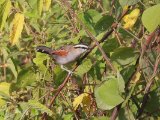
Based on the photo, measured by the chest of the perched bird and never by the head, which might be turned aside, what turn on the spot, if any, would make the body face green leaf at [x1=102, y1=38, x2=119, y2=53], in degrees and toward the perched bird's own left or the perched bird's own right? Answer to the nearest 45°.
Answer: approximately 45° to the perched bird's own right

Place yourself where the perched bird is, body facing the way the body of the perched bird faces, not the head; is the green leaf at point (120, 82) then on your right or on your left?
on your right

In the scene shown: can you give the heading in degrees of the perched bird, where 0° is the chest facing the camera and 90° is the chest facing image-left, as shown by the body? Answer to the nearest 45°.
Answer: approximately 270°

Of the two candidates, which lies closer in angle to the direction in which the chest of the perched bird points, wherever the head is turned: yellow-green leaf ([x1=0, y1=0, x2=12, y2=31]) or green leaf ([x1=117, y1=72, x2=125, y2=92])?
the green leaf

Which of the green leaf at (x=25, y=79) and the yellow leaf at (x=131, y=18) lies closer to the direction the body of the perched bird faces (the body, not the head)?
the yellow leaf
